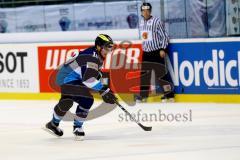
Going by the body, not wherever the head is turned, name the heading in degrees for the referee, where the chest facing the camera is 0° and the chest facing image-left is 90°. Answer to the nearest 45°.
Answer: approximately 45°

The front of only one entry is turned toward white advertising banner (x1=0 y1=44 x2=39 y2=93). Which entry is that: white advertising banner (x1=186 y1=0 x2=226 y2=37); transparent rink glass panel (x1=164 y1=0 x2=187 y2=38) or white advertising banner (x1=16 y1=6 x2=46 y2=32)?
white advertising banner (x1=16 y1=6 x2=46 y2=32)

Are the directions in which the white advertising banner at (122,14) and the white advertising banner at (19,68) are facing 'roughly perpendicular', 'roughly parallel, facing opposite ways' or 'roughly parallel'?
roughly parallel

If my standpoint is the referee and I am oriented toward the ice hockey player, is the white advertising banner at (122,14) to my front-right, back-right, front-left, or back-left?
back-right

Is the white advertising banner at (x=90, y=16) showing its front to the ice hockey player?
yes

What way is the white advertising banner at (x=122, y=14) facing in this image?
toward the camera

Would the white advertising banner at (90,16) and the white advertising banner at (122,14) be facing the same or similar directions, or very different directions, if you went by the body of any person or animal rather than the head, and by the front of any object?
same or similar directions

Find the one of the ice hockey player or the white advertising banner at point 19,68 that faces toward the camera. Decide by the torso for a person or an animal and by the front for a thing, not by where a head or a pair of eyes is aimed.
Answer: the white advertising banner

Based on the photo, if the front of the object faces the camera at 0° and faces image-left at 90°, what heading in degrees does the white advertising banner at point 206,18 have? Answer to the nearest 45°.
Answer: approximately 0°

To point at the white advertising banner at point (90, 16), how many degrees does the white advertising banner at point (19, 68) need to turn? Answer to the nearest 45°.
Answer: approximately 135° to its left

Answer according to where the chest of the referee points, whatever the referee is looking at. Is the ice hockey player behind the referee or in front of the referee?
in front

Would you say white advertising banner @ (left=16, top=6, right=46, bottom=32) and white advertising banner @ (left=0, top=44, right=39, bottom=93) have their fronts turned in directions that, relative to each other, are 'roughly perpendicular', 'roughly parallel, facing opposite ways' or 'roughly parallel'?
roughly parallel

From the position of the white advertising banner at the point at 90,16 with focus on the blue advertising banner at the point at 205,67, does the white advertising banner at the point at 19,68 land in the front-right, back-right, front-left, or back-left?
front-right
